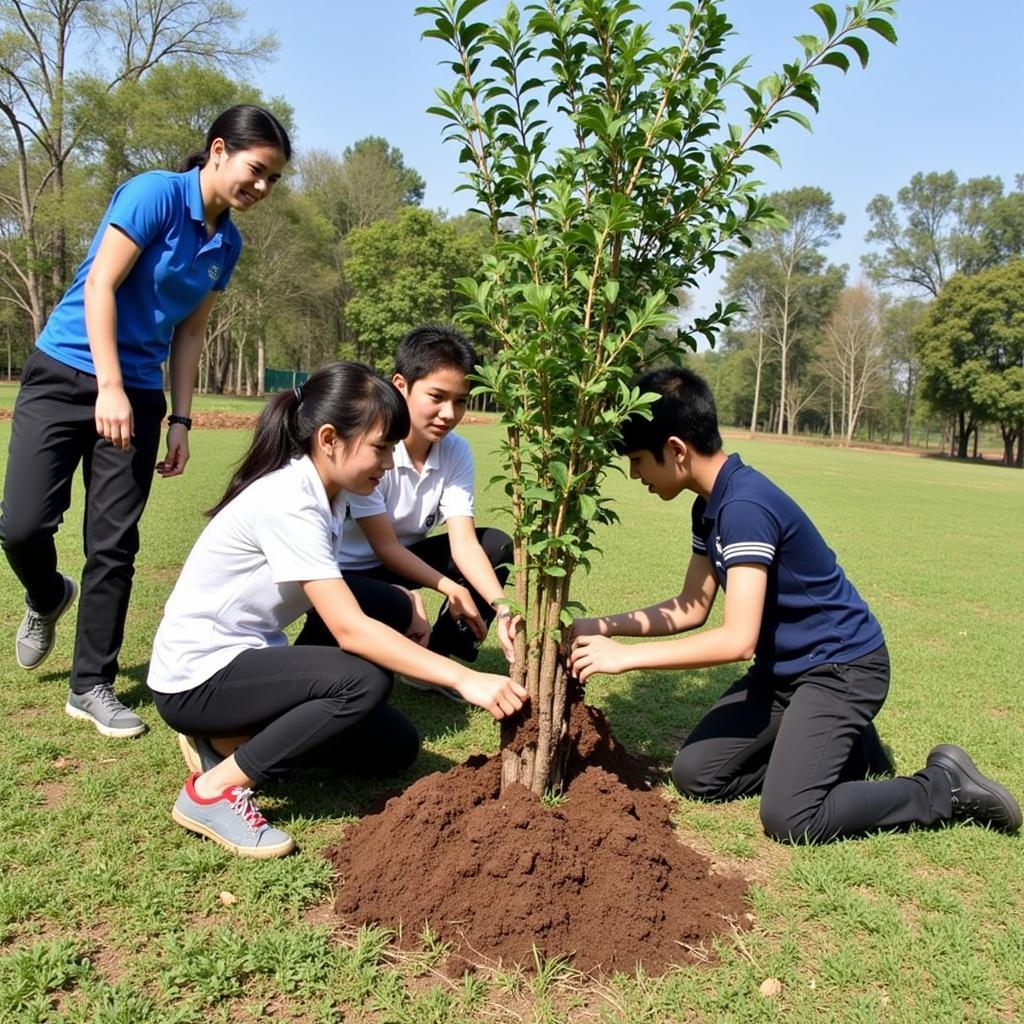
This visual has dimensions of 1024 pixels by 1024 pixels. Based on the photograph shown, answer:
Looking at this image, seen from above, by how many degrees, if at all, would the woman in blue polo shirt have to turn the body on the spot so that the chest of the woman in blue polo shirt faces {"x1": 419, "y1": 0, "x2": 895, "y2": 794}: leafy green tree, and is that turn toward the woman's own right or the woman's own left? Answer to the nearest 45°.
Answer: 0° — they already face it

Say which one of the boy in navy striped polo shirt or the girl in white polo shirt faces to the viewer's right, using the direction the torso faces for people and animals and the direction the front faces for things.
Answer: the girl in white polo shirt

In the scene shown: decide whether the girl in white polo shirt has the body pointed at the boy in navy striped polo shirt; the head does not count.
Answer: yes

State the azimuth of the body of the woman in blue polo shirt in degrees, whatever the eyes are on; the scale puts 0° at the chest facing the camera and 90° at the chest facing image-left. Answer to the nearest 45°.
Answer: approximately 315°

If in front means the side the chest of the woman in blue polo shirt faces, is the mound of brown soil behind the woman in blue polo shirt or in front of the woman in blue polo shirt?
in front

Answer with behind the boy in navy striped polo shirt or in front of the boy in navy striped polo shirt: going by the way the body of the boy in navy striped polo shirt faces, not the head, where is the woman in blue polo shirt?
in front

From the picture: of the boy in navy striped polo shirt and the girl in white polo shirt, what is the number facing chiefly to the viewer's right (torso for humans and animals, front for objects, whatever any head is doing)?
1

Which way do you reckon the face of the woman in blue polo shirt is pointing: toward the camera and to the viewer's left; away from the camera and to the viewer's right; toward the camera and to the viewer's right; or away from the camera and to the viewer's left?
toward the camera and to the viewer's right

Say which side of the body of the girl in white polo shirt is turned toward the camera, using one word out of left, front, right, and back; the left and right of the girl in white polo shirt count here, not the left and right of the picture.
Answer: right

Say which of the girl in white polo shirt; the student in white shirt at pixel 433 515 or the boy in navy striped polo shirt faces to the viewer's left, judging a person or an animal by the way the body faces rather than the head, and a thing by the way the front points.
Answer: the boy in navy striped polo shirt

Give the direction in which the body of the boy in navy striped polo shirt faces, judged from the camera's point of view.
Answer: to the viewer's left
